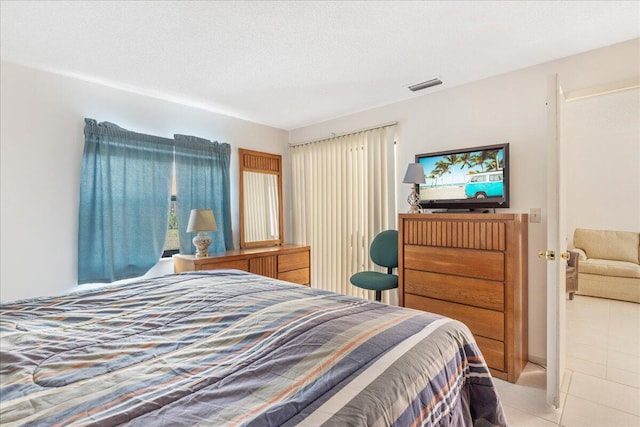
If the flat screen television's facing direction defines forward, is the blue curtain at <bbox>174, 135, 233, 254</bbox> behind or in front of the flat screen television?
in front

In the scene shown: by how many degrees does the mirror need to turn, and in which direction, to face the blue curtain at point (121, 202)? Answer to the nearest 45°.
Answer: approximately 90° to its right

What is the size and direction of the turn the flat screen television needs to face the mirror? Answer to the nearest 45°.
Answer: approximately 45° to its right

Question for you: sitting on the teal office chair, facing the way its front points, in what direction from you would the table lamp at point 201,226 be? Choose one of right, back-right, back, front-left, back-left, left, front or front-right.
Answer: front-right

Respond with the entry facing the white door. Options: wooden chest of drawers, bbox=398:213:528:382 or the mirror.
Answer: the mirror

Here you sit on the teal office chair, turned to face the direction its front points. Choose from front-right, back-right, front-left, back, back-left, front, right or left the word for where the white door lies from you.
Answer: left

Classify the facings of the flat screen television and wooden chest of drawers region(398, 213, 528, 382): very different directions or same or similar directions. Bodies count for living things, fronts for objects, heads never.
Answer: same or similar directions

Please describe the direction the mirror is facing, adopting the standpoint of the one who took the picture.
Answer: facing the viewer and to the right of the viewer

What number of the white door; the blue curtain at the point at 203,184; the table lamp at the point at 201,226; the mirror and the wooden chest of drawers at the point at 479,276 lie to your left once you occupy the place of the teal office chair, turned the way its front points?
2

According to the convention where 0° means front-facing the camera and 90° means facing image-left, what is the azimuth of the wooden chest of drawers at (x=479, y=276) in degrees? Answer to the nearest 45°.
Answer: approximately 45°

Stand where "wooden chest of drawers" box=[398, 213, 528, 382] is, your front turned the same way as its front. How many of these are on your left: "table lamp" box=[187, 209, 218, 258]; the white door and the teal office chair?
1

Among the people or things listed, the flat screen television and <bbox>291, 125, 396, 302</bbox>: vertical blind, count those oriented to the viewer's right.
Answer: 0

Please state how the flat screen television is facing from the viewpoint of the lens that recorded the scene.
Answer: facing the viewer and to the left of the viewer

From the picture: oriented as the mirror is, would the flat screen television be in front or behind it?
in front

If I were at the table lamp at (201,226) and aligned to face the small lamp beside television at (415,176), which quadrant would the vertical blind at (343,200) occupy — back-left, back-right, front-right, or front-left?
front-left

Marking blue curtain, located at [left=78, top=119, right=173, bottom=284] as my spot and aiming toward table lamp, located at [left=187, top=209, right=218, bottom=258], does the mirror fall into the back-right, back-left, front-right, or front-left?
front-left

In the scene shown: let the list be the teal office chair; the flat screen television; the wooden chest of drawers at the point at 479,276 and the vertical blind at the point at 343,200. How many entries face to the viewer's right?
0

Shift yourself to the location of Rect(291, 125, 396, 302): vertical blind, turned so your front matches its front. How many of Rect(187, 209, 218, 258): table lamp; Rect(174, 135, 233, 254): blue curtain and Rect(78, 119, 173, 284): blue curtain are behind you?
0

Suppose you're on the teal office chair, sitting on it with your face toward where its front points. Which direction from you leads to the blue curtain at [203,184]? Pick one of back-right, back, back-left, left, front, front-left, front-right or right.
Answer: front-right

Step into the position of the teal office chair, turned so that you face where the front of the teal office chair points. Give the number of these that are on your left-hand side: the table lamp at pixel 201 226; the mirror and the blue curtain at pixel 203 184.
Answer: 0

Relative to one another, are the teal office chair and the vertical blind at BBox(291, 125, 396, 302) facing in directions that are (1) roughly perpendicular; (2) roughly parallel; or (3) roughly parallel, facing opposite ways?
roughly parallel

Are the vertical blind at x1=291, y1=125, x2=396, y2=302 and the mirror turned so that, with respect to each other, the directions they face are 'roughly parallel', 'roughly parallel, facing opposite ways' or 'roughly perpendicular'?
roughly perpendicular

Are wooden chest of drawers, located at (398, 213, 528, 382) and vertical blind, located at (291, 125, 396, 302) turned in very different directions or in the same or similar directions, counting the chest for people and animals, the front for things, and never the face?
same or similar directions
